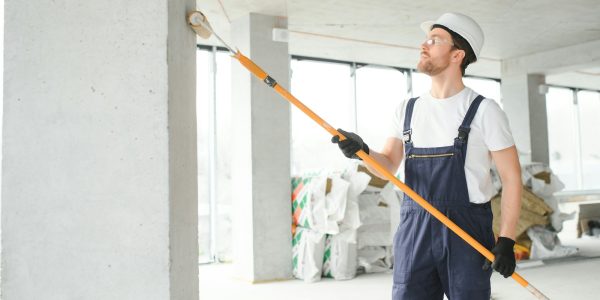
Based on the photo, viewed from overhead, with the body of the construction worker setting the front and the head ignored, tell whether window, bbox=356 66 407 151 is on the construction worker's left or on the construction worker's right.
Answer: on the construction worker's right

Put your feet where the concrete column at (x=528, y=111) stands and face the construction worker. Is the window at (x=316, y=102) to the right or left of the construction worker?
right

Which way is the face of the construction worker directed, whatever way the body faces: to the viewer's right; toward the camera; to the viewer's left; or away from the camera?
to the viewer's left

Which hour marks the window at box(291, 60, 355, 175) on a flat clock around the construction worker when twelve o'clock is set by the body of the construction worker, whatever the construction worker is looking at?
The window is roughly at 4 o'clock from the construction worker.

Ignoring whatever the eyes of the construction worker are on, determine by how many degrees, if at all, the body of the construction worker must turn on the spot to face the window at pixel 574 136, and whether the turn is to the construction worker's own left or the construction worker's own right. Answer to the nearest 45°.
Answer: approximately 135° to the construction worker's own right

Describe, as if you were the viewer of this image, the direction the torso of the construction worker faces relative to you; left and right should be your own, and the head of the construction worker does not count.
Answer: facing the viewer and to the left of the viewer

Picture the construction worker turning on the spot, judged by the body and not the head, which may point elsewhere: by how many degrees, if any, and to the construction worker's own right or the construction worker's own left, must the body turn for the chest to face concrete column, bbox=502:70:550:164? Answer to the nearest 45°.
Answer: approximately 135° to the construction worker's own right
